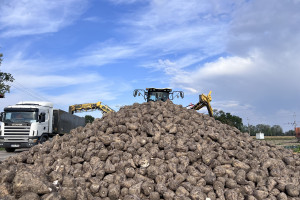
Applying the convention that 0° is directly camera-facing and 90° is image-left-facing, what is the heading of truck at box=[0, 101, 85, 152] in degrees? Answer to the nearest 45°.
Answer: approximately 45°

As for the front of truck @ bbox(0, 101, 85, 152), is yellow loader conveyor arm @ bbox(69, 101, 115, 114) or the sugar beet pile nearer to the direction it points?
the sugar beet pile

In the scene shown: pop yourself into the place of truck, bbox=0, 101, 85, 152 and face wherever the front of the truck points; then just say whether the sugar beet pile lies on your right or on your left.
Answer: on your left

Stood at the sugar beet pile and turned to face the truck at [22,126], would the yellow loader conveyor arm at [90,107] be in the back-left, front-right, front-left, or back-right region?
front-right

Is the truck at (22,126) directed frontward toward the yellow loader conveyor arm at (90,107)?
no
